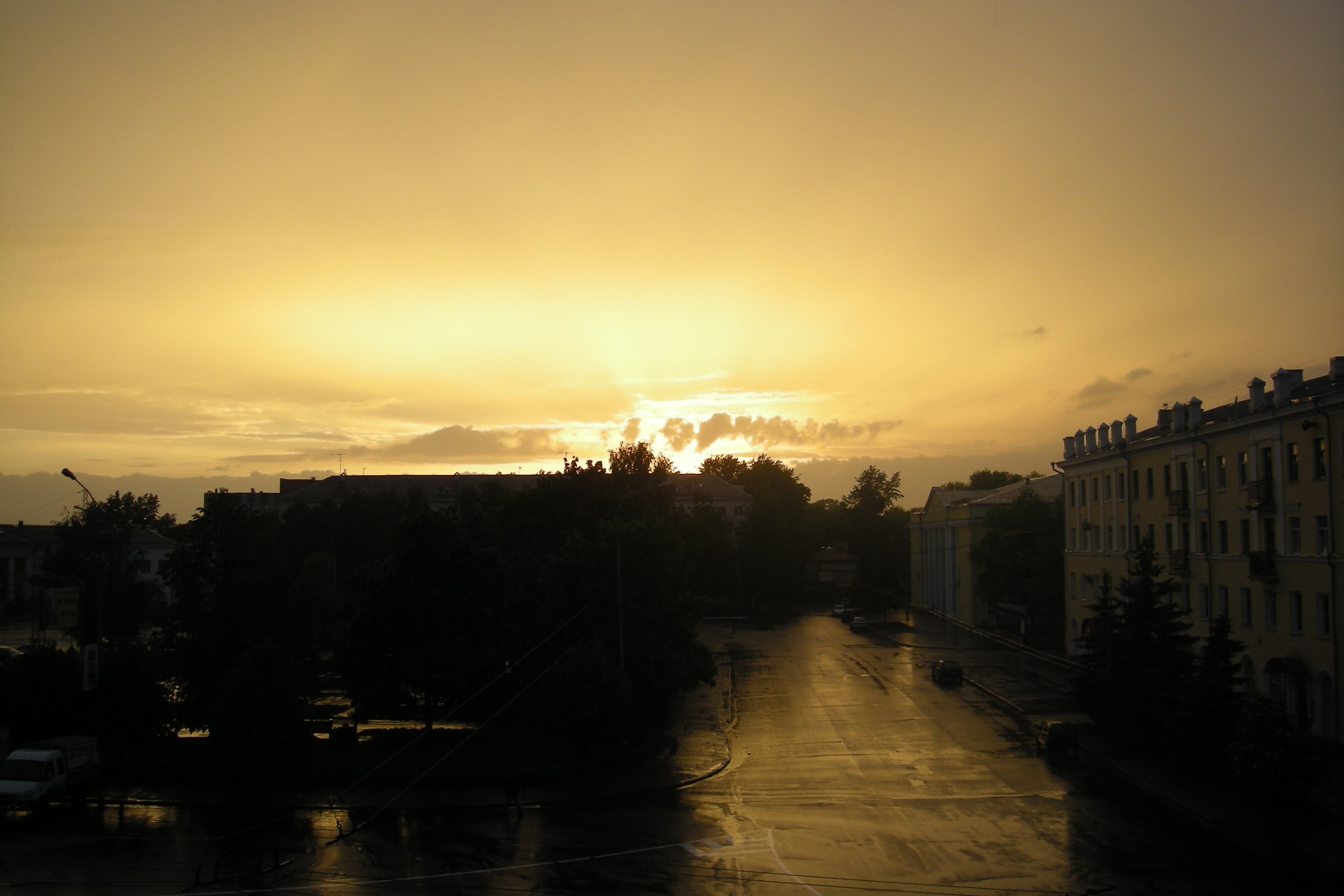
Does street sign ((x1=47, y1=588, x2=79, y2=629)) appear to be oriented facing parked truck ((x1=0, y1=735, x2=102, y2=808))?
yes

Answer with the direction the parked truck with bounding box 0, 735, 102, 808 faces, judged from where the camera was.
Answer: facing the viewer and to the left of the viewer

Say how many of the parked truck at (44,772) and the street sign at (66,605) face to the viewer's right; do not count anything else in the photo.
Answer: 0

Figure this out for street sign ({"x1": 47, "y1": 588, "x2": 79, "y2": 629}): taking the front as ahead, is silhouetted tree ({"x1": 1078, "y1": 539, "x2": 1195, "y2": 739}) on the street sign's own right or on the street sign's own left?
on the street sign's own left

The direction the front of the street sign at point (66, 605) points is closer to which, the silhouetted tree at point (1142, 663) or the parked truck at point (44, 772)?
the parked truck

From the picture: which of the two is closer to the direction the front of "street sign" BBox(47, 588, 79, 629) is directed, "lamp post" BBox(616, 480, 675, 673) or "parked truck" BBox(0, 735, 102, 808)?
the parked truck

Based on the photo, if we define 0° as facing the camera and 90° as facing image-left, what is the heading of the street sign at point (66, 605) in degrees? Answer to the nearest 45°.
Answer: approximately 0°

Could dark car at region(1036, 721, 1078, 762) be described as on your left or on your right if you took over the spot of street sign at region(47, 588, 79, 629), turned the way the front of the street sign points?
on your left

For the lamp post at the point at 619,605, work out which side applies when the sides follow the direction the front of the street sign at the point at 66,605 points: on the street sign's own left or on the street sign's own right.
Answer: on the street sign's own left

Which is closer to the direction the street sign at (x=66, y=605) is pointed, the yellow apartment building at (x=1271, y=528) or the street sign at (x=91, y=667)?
the street sign
